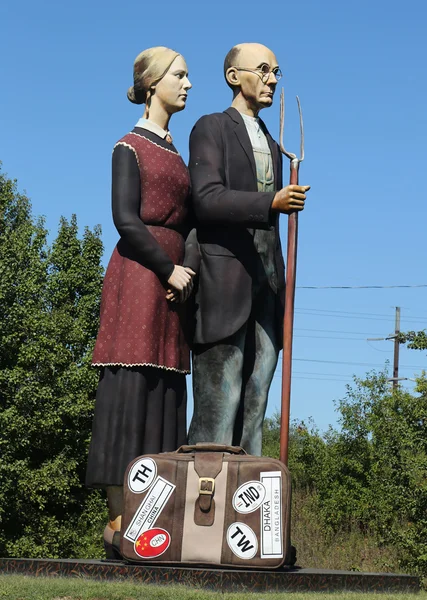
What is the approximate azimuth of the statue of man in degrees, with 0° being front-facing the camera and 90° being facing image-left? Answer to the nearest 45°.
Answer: approximately 315°

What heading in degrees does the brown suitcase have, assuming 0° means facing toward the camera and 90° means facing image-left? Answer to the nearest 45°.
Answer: approximately 0°
